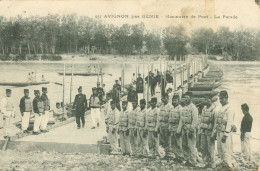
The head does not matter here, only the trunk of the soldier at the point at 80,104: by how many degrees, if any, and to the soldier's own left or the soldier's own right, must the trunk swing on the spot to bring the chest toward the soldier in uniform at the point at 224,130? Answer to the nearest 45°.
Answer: approximately 45° to the soldier's own left

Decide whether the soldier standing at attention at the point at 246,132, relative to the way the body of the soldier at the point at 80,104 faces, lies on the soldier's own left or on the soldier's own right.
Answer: on the soldier's own left
